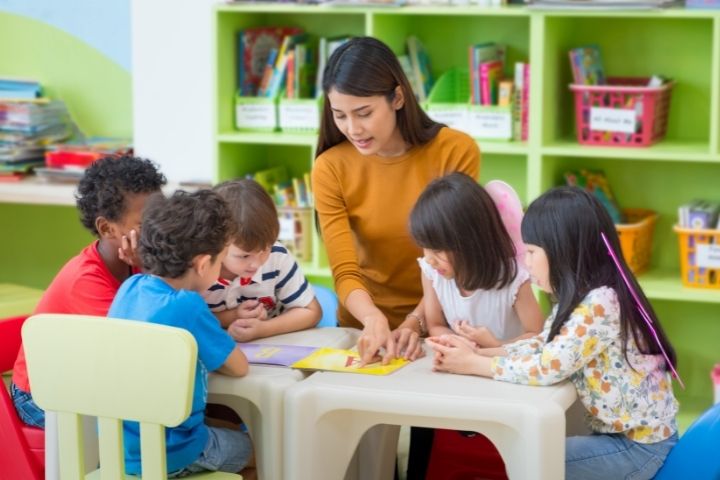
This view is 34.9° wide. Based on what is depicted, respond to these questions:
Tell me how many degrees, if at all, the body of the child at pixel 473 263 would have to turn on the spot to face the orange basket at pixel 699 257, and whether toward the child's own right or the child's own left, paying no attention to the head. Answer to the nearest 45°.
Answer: approximately 180°

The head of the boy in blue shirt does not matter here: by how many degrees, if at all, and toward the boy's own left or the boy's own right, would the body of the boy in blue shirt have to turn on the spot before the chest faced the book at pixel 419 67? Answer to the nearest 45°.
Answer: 0° — they already face it

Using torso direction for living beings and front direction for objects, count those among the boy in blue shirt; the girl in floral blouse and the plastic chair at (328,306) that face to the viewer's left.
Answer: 1

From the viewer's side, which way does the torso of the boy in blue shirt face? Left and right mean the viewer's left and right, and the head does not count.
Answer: facing away from the viewer and to the right of the viewer

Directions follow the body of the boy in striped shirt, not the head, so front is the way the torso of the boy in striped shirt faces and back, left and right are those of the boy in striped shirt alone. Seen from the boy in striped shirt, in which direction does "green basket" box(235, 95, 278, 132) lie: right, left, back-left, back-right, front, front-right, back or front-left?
back

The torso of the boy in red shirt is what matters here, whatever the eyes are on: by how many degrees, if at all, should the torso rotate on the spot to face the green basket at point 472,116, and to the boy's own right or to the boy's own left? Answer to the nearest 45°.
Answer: approximately 45° to the boy's own left

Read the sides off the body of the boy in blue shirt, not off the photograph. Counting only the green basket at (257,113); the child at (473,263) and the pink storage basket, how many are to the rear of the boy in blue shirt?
0

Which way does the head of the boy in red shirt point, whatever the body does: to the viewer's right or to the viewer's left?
to the viewer's right

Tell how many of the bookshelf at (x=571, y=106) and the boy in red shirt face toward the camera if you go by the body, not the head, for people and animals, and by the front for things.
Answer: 1

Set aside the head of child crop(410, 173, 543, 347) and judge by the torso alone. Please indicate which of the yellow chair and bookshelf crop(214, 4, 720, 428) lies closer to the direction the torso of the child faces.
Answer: the yellow chair

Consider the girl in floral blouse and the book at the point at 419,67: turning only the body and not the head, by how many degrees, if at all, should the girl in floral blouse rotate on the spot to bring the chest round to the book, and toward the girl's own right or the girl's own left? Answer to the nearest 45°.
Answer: approximately 90° to the girl's own right

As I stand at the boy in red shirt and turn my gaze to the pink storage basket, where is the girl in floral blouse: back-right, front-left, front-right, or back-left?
front-right

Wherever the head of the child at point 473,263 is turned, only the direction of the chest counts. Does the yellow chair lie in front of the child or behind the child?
in front

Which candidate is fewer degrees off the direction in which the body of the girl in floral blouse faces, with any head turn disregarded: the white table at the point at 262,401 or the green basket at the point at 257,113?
the white table

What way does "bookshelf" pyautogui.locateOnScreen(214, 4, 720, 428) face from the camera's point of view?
toward the camera

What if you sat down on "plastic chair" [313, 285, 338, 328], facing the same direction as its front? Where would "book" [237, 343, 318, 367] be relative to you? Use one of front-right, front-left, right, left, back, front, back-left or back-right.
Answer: front

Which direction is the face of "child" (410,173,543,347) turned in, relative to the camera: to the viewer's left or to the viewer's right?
to the viewer's left

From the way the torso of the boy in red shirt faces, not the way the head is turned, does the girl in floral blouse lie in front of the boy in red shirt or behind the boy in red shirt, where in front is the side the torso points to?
in front

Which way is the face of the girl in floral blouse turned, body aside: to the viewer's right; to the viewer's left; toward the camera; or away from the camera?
to the viewer's left

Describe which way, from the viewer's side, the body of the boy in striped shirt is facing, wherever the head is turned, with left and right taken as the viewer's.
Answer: facing the viewer

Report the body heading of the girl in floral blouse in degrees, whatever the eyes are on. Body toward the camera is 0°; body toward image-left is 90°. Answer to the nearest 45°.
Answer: approximately 90°

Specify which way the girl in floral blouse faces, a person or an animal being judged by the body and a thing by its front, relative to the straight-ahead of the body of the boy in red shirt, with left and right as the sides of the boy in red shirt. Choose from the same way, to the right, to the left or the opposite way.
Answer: the opposite way
